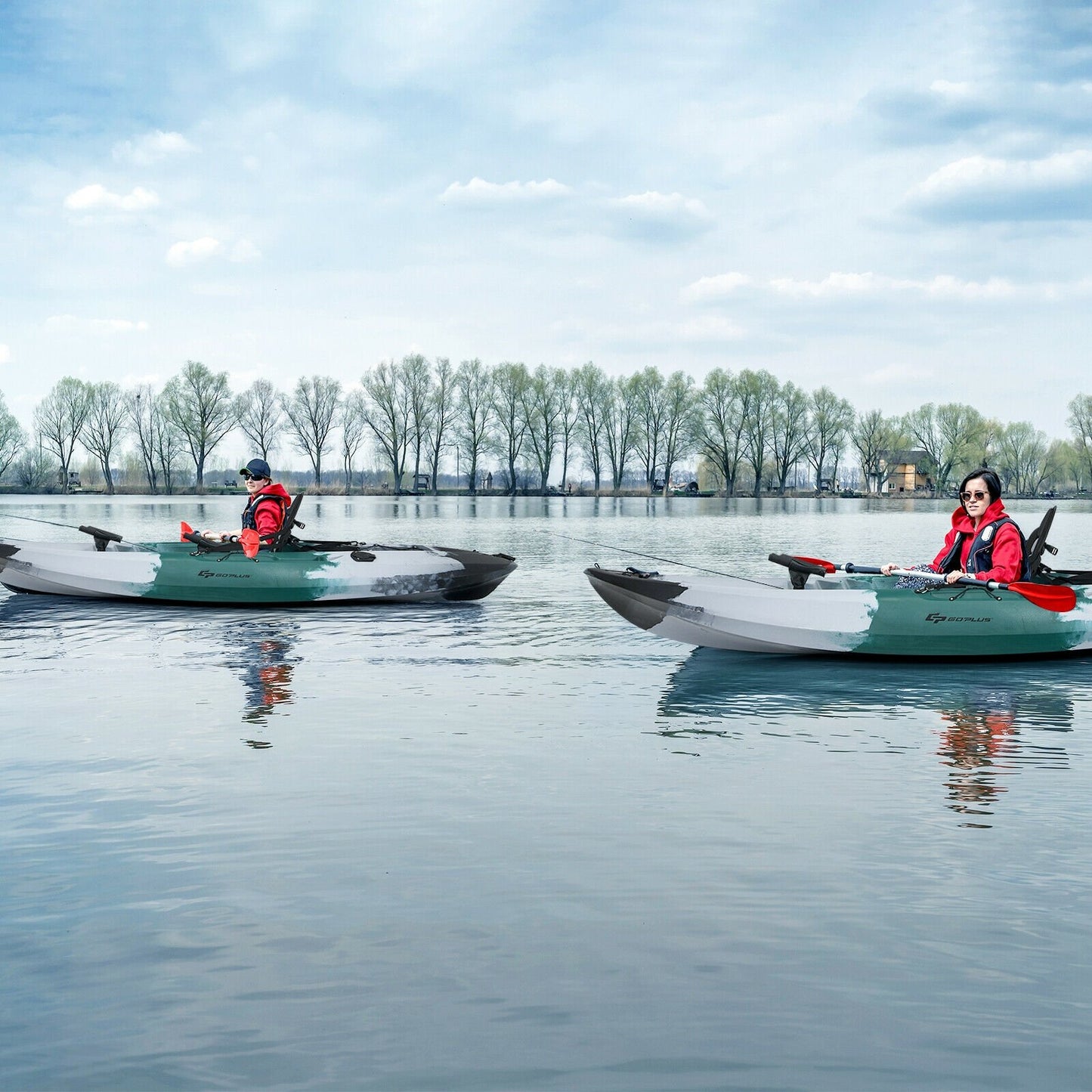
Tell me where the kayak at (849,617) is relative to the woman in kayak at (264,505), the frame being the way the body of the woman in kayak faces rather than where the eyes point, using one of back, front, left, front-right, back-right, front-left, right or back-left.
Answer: back-left

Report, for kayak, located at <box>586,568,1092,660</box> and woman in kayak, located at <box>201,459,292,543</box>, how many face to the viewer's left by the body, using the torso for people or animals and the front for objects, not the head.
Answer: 2

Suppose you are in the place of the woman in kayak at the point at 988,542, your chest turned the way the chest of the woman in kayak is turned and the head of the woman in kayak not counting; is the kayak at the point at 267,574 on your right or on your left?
on your right

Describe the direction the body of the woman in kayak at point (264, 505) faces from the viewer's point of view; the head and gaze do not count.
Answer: to the viewer's left

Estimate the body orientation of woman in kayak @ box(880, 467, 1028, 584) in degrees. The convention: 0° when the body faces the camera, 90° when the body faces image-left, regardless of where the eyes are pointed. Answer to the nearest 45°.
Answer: approximately 45°

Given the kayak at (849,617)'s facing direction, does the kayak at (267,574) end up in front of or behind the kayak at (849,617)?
in front

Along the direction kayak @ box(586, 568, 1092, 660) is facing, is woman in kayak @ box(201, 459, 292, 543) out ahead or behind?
ahead

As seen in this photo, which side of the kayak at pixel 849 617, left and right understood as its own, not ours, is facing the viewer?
left
